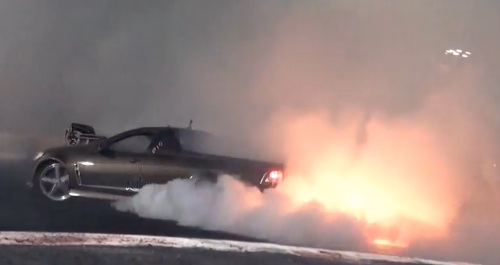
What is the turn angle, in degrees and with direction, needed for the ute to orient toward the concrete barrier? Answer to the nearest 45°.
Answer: approximately 90° to its left

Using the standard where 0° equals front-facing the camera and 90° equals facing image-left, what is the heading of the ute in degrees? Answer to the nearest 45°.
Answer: approximately 90°
